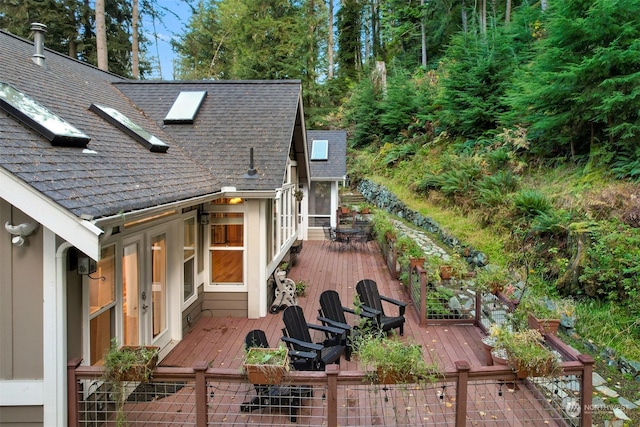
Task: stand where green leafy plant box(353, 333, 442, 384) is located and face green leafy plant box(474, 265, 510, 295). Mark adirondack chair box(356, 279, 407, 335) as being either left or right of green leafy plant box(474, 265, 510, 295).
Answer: left

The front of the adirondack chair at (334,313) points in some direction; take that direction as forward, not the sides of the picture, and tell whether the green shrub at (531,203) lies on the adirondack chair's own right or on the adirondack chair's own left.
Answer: on the adirondack chair's own left

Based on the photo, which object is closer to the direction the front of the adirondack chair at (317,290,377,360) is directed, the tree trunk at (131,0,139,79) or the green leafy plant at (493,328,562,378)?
the green leafy plant

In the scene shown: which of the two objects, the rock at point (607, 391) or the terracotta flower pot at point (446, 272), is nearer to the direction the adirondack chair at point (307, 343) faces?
the rock

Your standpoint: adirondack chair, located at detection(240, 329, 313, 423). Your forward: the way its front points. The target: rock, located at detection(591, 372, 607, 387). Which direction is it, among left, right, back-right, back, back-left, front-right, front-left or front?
front-left

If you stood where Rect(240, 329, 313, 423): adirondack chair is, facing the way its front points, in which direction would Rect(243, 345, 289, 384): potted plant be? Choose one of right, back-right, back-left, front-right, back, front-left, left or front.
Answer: front-right

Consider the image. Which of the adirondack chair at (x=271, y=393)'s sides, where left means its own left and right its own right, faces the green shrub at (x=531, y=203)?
left

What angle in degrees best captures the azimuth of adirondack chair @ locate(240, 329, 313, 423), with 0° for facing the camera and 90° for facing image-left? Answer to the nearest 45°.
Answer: approximately 315°
